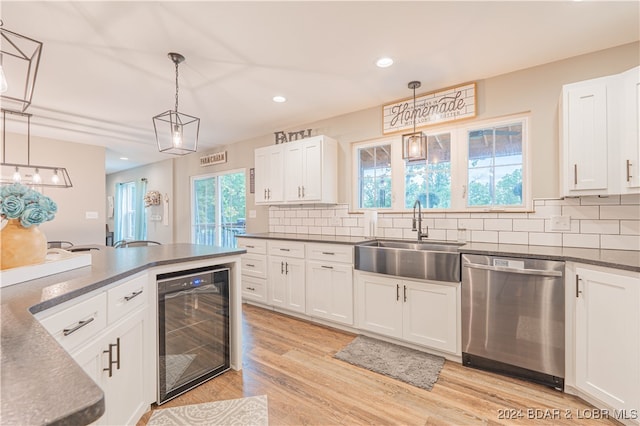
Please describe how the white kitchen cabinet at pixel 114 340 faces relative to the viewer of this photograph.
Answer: facing the viewer and to the right of the viewer

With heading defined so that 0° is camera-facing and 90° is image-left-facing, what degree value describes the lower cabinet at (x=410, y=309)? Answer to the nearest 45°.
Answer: approximately 45°

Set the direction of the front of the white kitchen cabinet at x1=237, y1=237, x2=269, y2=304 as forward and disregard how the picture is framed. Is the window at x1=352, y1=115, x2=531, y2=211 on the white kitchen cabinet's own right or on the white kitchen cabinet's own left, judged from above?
on the white kitchen cabinet's own left

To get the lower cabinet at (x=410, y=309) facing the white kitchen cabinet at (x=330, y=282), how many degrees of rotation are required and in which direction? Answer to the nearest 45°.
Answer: approximately 45° to its right

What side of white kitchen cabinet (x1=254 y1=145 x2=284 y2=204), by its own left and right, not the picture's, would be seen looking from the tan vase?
front

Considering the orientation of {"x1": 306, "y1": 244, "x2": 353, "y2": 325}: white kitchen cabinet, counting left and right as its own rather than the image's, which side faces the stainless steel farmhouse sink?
left

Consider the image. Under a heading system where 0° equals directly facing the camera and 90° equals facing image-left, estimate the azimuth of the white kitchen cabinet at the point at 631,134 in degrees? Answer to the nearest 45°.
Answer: approximately 45°

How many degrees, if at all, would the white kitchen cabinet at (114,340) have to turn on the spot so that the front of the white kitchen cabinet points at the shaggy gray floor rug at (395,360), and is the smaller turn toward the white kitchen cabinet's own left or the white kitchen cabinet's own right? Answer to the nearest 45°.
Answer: approximately 45° to the white kitchen cabinet's own left

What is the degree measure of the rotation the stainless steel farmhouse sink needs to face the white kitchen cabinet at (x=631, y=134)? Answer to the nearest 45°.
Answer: approximately 135° to its left

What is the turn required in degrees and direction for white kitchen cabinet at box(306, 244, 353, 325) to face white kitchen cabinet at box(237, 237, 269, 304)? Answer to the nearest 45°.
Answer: approximately 90° to its right

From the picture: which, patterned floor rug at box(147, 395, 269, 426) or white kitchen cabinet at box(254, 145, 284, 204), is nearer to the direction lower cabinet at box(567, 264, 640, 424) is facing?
the patterned floor rug

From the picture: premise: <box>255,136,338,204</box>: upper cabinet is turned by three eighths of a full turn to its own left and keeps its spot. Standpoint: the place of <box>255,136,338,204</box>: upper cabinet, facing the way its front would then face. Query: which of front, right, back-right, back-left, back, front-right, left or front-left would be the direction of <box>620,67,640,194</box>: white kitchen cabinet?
front-right

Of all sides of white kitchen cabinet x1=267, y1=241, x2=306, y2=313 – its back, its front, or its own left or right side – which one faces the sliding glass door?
right
